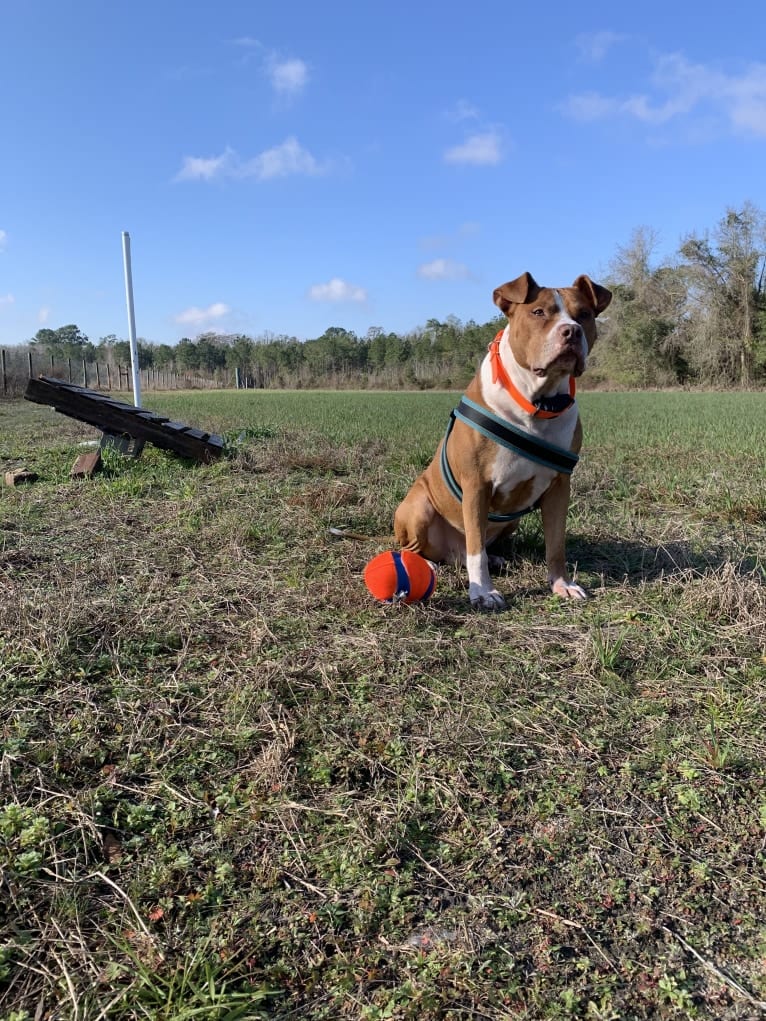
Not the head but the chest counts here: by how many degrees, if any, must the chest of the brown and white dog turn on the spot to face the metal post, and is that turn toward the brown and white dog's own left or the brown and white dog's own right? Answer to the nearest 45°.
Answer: approximately 180°

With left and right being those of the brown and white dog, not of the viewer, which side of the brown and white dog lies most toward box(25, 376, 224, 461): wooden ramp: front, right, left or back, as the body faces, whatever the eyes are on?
back

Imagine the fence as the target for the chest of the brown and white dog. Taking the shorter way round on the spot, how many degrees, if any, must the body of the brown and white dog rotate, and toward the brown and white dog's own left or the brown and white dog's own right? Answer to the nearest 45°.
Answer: approximately 180°

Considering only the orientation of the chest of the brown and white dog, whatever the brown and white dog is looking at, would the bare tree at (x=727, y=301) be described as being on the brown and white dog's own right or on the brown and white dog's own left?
on the brown and white dog's own left

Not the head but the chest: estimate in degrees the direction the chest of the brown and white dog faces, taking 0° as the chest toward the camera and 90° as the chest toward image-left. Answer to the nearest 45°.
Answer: approximately 315°
